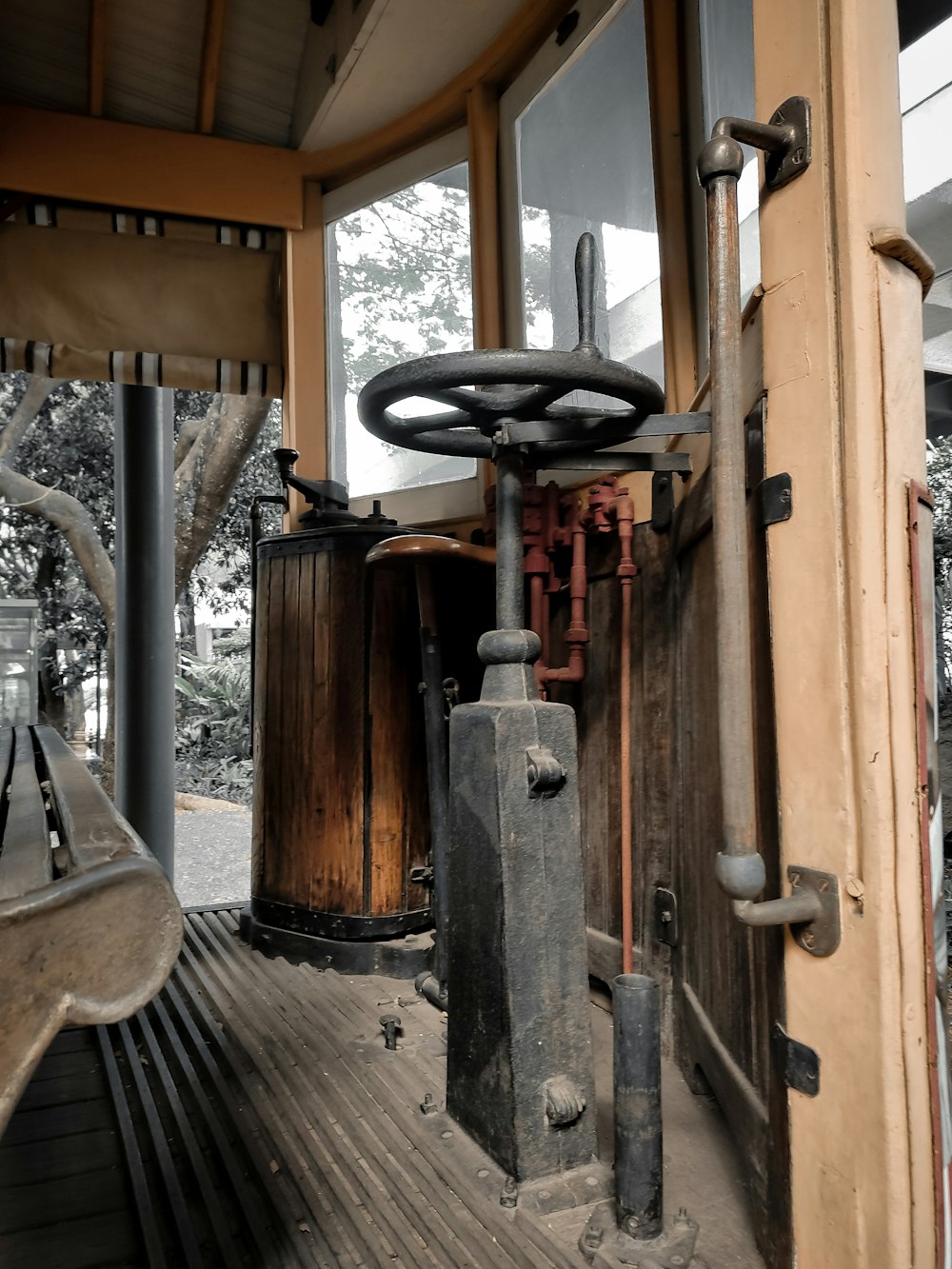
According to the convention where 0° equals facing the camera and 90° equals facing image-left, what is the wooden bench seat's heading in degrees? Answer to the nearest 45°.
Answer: approximately 270°

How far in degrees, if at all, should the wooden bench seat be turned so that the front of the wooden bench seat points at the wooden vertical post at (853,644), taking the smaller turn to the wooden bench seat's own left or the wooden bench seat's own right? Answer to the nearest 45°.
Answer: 0° — it already faces it

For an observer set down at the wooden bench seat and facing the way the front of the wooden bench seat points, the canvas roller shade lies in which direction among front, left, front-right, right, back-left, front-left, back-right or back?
left

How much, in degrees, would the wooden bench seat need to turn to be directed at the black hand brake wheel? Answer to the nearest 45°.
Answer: approximately 45° to its left

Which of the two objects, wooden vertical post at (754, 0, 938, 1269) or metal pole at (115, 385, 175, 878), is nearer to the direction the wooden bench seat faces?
the wooden vertical post

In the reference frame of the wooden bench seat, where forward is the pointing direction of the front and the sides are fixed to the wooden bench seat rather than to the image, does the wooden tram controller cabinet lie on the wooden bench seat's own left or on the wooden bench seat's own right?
on the wooden bench seat's own left

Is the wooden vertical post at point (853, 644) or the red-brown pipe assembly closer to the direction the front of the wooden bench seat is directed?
the wooden vertical post

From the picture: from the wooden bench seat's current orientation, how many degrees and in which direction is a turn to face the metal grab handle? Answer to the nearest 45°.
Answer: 0° — it already faces it
